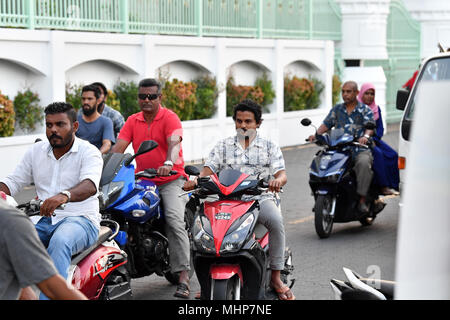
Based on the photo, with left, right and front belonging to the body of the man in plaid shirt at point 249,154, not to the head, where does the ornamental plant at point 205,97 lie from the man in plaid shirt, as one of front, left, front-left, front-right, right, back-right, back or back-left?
back

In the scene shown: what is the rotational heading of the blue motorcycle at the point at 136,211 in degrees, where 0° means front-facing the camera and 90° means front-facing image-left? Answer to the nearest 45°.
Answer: approximately 45°

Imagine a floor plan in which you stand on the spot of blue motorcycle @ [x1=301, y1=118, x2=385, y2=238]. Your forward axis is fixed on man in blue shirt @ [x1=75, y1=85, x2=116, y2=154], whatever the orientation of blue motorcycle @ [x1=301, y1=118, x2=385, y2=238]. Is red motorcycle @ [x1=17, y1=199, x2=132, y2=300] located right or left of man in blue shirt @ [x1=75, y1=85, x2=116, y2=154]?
left

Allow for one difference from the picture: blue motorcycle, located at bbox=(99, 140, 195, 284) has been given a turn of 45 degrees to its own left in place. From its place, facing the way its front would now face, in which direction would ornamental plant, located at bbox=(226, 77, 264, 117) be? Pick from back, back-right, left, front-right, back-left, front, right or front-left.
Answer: back

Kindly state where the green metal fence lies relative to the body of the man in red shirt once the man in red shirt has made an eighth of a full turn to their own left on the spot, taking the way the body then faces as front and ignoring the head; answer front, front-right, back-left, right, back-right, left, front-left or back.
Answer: back

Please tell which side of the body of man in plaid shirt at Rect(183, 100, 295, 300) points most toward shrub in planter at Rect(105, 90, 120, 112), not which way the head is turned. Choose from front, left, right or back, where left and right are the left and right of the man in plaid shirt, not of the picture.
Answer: back

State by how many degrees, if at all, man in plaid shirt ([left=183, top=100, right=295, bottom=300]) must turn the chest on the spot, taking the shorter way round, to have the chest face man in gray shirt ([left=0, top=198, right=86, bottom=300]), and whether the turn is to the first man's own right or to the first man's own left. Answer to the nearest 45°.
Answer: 0° — they already face them

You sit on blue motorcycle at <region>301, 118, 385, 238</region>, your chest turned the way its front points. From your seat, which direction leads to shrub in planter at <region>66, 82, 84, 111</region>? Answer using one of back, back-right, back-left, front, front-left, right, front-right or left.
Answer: right

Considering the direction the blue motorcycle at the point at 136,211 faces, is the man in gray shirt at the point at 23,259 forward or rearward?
forward

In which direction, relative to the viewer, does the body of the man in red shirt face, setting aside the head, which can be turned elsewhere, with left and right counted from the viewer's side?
facing the viewer and to the left of the viewer

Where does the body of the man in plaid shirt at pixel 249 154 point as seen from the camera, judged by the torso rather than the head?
toward the camera

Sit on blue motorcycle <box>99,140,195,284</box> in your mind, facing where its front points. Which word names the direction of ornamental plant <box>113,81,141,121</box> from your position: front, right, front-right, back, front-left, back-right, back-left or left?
back-right
